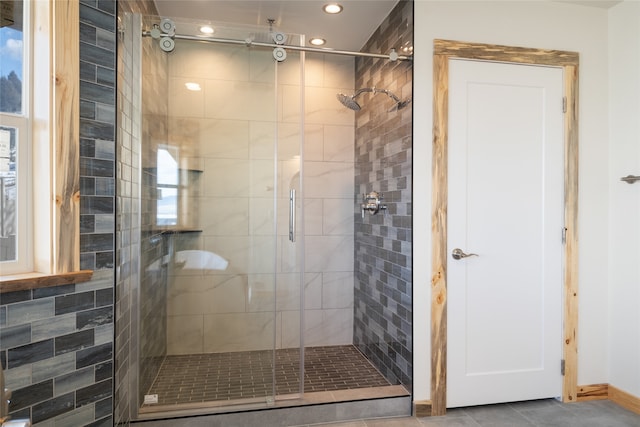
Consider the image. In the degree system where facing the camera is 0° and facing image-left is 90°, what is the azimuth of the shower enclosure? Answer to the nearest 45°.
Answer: approximately 0°

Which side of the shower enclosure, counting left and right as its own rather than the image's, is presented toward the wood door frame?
left

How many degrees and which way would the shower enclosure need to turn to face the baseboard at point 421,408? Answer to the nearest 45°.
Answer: approximately 90° to its left

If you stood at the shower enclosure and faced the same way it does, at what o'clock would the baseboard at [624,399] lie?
The baseboard is roughly at 9 o'clock from the shower enclosure.
